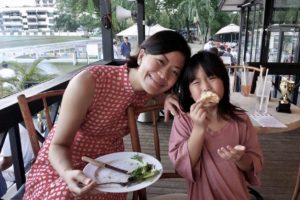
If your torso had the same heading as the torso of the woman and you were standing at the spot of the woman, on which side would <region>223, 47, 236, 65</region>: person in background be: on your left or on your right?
on your left

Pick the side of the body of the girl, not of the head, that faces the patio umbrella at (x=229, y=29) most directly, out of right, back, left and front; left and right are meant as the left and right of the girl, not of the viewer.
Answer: back

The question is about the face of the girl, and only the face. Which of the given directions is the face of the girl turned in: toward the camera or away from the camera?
toward the camera

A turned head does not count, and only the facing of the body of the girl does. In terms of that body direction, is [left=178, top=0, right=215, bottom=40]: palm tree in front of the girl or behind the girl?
behind

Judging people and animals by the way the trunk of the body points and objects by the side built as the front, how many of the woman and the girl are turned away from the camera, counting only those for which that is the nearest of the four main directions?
0

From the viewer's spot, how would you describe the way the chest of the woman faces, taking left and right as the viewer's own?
facing the viewer and to the right of the viewer

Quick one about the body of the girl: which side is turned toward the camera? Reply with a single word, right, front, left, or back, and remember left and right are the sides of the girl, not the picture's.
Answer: front

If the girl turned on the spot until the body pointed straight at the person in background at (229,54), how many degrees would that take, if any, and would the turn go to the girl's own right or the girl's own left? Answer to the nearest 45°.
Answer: approximately 180°
